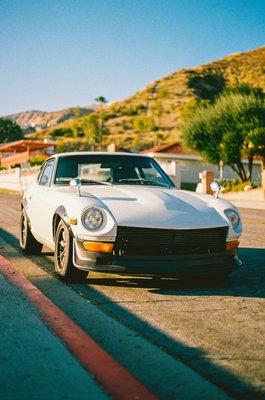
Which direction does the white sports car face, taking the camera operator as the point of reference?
facing the viewer and to the right of the viewer

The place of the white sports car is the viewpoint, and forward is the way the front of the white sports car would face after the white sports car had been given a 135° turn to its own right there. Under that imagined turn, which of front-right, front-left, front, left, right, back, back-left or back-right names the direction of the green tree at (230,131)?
right
